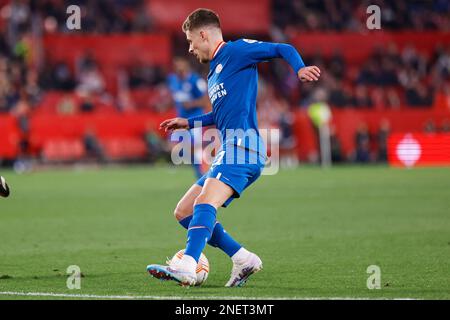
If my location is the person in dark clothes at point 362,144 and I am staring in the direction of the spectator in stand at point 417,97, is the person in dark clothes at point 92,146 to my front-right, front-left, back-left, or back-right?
back-left

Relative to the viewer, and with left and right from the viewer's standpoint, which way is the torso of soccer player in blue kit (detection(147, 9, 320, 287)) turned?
facing to the left of the viewer

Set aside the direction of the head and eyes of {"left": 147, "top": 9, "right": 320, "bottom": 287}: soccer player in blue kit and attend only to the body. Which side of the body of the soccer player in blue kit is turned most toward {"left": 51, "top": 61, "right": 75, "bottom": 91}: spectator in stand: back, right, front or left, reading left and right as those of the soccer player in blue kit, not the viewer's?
right

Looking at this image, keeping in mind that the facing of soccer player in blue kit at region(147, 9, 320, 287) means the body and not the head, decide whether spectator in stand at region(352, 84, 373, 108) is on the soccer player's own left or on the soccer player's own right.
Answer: on the soccer player's own right

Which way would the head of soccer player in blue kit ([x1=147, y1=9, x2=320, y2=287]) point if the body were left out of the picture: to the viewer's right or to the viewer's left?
to the viewer's left
